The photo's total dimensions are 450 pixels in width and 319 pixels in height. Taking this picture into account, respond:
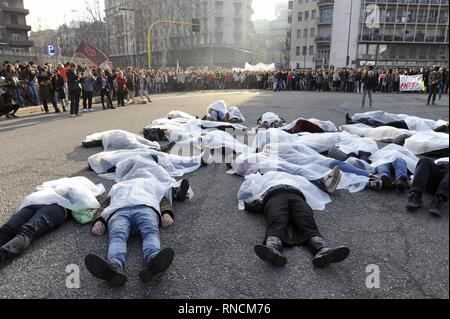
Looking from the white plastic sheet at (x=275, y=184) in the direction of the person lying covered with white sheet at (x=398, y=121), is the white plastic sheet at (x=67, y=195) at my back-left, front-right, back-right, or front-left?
back-left

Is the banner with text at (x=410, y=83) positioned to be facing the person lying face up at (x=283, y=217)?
yes

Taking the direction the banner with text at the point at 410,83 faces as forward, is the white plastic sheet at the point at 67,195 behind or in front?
in front

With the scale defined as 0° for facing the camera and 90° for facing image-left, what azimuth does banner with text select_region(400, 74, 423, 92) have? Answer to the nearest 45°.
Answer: approximately 0°

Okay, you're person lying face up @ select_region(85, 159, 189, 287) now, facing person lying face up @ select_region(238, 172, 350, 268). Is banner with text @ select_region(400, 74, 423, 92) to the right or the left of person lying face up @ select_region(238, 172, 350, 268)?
left

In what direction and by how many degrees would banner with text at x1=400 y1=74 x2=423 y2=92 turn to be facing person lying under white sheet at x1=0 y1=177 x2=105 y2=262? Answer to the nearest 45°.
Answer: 0° — it already faces them

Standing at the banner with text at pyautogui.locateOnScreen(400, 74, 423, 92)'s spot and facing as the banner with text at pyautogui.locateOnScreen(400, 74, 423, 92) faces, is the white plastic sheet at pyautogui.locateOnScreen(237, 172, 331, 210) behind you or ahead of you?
ahead

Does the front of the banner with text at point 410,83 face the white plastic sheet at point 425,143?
yes
